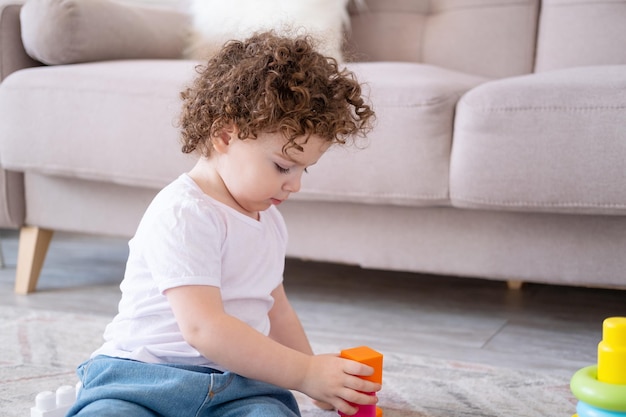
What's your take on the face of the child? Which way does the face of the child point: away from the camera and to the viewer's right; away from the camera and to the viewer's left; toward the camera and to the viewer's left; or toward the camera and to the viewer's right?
toward the camera and to the viewer's right

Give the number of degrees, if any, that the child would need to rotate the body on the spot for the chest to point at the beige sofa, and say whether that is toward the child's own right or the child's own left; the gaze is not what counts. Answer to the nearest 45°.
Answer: approximately 90° to the child's own left

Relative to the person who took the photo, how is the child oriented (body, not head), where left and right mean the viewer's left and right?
facing the viewer and to the right of the viewer

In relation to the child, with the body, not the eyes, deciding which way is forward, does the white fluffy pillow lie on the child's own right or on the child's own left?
on the child's own left
